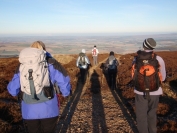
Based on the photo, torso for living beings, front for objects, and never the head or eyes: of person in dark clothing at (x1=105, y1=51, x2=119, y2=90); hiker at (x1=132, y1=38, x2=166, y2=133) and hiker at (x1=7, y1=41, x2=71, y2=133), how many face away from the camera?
3

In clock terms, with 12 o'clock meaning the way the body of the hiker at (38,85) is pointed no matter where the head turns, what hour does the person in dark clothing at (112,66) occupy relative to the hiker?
The person in dark clothing is roughly at 1 o'clock from the hiker.

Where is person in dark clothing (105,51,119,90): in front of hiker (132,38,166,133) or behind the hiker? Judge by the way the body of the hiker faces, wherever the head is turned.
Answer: in front

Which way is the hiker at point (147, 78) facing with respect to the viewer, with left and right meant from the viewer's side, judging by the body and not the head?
facing away from the viewer

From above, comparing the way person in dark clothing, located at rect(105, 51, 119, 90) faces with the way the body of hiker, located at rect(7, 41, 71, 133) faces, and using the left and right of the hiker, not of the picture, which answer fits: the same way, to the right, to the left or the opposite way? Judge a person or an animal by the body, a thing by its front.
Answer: the same way

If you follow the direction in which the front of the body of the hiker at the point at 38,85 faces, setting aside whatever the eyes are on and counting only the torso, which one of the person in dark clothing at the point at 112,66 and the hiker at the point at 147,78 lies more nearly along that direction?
the person in dark clothing

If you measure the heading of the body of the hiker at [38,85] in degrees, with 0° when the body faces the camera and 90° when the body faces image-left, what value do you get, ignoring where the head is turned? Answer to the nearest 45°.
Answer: approximately 180°

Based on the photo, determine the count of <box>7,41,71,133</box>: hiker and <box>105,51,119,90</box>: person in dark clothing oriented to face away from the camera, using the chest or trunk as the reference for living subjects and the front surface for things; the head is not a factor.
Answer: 2

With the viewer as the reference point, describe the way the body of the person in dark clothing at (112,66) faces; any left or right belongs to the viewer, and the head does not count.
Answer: facing away from the viewer

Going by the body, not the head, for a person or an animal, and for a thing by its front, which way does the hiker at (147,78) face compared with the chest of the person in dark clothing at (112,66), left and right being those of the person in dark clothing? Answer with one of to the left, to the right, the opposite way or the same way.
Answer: the same way

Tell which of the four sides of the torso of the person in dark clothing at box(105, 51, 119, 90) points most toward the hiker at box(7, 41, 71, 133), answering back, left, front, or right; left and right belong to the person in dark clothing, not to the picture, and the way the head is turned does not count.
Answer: back

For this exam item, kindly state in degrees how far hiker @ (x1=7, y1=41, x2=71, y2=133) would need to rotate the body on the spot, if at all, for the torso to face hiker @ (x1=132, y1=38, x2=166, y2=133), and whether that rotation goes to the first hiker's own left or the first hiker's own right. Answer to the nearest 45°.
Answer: approximately 90° to the first hiker's own right

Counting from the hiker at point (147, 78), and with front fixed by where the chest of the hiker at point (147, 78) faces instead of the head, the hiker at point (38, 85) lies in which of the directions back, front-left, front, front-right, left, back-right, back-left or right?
back-left
